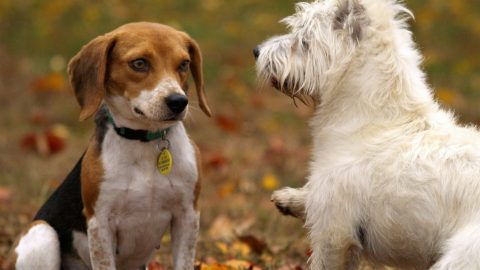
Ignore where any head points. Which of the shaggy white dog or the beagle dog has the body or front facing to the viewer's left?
the shaggy white dog

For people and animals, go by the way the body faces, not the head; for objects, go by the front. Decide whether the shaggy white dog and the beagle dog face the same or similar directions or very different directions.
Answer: very different directions

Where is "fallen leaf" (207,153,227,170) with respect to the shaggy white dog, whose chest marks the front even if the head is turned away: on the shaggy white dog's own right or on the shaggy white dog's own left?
on the shaggy white dog's own right

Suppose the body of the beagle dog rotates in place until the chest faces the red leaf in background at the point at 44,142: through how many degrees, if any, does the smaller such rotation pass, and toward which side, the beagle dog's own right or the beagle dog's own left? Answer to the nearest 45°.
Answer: approximately 135° to the beagle dog's own left

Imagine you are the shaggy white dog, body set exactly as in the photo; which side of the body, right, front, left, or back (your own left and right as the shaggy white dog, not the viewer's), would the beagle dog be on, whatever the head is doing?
front

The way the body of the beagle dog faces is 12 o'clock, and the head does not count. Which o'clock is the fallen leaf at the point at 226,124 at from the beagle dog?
The fallen leaf is roughly at 8 o'clock from the beagle dog.

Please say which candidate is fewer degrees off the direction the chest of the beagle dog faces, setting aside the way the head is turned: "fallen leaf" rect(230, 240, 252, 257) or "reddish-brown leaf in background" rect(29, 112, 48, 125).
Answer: the fallen leaf

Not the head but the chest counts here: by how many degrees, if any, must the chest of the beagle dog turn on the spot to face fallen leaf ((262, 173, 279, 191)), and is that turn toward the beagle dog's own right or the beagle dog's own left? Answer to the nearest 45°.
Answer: approximately 90° to the beagle dog's own left

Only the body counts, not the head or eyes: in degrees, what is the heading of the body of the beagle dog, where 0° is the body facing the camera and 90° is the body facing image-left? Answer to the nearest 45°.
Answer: approximately 315°

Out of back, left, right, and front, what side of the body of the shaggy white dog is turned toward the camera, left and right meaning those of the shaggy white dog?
left

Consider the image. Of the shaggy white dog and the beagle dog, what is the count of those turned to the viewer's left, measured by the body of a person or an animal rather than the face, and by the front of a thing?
1

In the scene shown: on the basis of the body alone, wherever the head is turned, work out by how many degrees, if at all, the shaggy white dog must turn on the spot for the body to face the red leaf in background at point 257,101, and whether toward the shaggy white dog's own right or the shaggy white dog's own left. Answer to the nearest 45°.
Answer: approximately 90° to the shaggy white dog's own right
